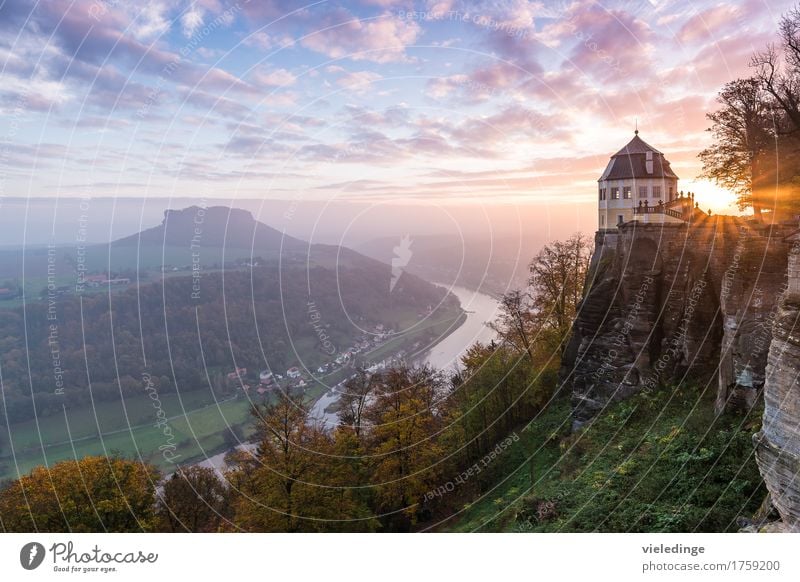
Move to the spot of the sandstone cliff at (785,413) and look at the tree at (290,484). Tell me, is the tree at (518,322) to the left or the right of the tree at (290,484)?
right

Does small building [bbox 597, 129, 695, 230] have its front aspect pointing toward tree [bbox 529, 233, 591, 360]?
no

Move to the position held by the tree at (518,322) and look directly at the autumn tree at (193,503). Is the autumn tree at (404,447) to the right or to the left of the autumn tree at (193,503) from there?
left

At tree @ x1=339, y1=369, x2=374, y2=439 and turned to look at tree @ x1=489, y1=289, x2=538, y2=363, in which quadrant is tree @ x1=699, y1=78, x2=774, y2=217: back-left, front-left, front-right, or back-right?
front-right

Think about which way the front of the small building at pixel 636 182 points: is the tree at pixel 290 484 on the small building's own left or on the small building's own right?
on the small building's own right
